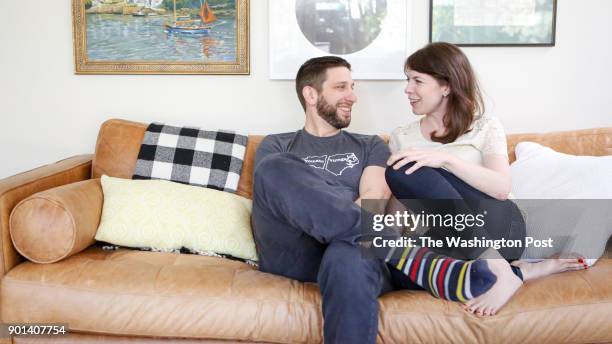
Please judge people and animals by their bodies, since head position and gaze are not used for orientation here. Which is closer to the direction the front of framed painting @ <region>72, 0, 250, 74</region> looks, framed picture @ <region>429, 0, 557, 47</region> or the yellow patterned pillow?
the yellow patterned pillow

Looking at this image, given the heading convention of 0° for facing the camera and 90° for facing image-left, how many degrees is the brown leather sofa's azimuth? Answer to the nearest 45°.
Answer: approximately 0°

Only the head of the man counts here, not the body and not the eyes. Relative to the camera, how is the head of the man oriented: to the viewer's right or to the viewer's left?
to the viewer's right

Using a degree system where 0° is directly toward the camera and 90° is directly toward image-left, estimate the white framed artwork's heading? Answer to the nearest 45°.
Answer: approximately 0°

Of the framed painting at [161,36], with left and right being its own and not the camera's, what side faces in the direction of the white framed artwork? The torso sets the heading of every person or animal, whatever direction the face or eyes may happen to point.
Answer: left
